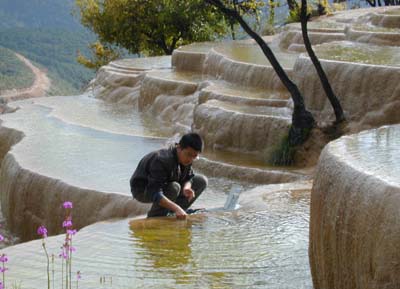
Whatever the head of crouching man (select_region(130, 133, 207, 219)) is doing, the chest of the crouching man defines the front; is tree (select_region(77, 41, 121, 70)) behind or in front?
behind

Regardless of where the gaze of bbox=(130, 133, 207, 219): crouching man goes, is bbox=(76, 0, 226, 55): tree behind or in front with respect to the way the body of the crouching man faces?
behind

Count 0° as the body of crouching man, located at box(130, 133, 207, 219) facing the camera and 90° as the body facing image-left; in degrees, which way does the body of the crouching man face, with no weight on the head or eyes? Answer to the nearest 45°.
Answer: approximately 315°
